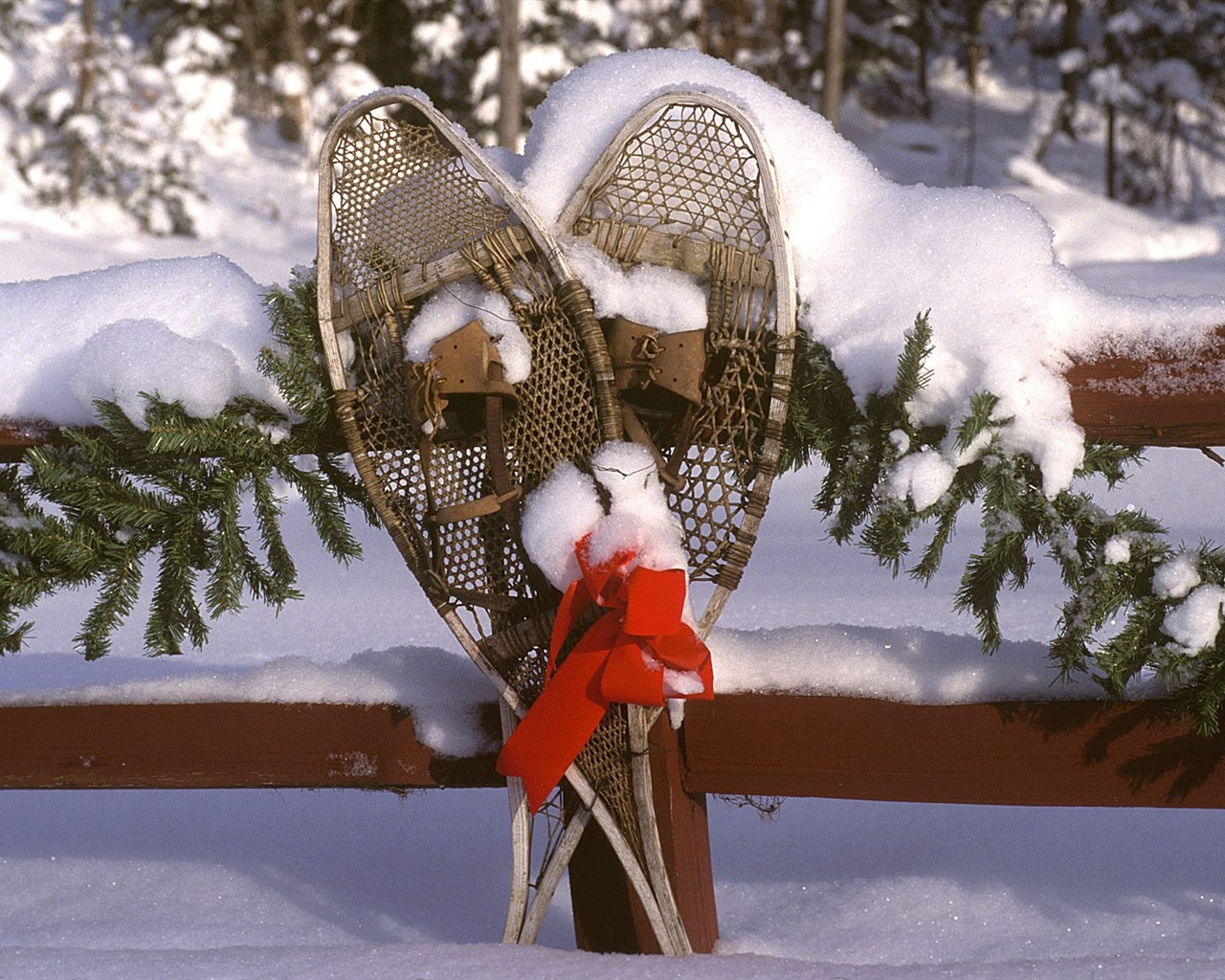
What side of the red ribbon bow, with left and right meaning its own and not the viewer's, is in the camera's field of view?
front

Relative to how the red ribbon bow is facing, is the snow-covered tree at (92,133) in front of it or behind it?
behind

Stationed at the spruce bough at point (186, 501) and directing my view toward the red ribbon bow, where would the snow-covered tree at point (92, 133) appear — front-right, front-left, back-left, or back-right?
back-left
